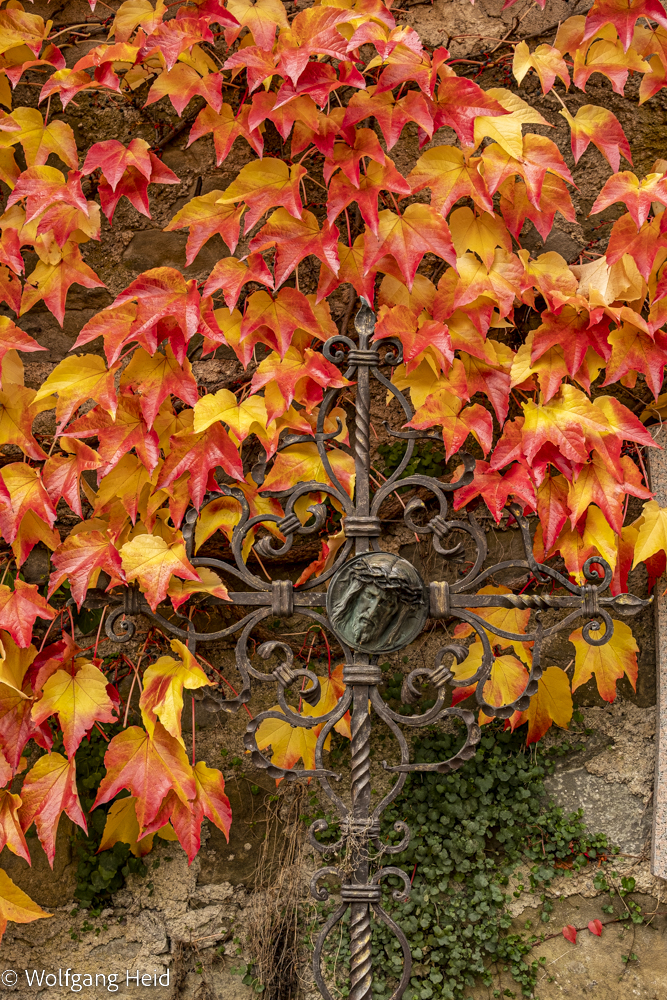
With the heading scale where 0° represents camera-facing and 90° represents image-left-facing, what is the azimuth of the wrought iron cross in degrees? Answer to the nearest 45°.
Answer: approximately 0°
